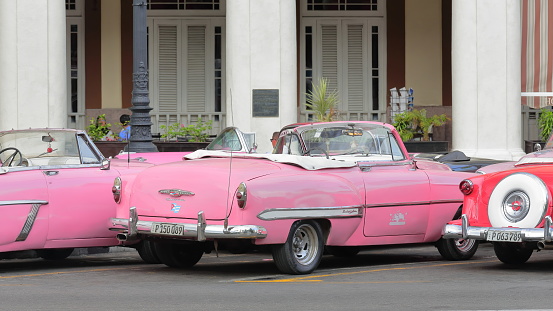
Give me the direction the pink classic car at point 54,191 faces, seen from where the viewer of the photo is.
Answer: facing away from the viewer and to the right of the viewer

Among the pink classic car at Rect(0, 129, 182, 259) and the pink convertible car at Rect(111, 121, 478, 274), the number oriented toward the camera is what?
0

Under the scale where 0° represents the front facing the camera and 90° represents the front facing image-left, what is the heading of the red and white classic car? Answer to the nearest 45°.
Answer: approximately 225°

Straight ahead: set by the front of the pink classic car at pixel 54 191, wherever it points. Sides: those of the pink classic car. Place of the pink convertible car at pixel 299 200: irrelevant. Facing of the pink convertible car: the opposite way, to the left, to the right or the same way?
the same way

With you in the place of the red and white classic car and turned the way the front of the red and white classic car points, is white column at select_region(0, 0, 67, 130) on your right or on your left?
on your left

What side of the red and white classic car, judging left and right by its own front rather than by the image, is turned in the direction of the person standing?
left

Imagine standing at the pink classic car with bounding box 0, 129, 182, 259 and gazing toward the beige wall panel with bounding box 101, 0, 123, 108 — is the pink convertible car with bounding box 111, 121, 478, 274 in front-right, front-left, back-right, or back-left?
back-right

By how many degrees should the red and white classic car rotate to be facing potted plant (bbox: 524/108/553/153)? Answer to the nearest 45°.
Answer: approximately 45° to its left

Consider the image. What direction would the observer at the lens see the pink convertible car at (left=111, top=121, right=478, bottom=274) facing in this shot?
facing away from the viewer and to the right of the viewer

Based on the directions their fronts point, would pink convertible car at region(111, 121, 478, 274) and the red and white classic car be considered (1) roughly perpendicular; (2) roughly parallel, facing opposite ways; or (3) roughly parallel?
roughly parallel

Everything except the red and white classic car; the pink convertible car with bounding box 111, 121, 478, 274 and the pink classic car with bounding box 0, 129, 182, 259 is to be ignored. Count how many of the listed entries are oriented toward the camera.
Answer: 0

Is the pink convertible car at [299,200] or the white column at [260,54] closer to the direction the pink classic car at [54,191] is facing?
the white column

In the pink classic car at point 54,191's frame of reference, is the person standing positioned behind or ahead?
ahead
